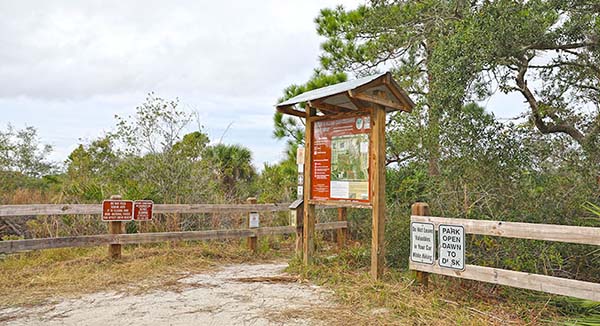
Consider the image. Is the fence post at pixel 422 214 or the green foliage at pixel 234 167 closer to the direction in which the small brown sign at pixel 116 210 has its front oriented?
the fence post

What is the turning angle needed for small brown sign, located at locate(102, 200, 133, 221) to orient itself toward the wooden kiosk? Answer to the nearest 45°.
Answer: approximately 45° to its left

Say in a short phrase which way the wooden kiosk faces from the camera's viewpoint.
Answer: facing the viewer and to the left of the viewer

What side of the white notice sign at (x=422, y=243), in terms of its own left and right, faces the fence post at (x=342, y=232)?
right

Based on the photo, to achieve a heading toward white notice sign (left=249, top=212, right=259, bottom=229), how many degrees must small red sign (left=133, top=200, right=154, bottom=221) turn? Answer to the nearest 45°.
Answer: approximately 90° to its left

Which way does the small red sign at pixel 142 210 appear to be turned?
toward the camera

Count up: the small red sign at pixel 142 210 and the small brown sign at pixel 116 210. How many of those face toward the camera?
2

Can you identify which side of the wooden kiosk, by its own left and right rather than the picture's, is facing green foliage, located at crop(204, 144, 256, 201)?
right

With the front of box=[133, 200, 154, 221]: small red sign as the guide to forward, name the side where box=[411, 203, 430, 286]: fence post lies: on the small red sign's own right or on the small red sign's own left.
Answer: on the small red sign's own left

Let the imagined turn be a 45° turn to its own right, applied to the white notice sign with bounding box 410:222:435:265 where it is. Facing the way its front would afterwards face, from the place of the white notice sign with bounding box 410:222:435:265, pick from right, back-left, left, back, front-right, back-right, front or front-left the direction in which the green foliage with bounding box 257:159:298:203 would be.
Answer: front-right

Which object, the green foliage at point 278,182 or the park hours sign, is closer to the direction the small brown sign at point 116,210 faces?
the park hours sign

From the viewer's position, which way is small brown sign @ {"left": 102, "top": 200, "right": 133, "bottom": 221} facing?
facing the viewer
